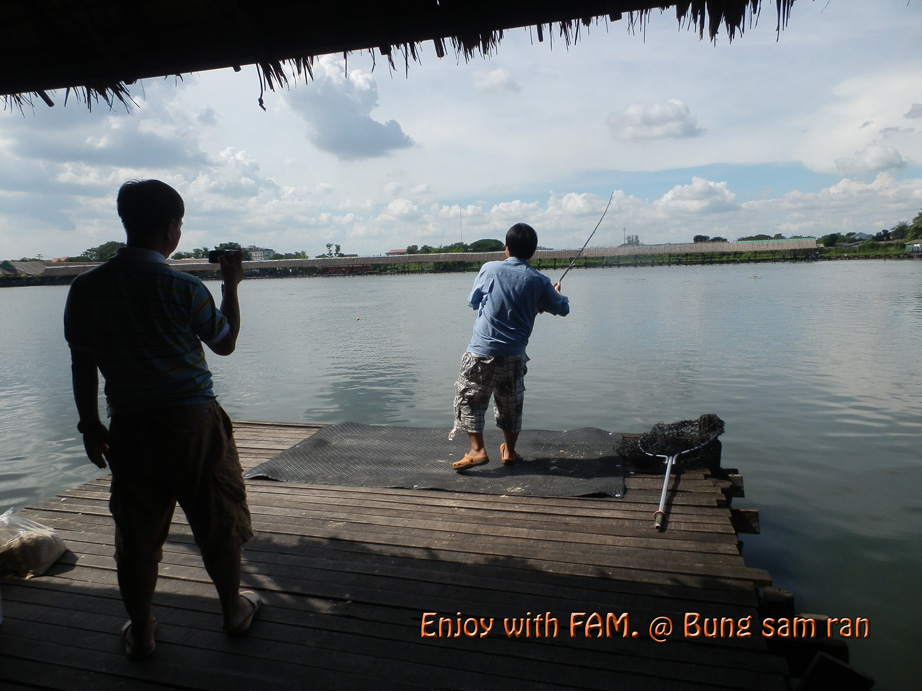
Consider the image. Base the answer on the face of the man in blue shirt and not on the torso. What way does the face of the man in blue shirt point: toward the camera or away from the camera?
away from the camera

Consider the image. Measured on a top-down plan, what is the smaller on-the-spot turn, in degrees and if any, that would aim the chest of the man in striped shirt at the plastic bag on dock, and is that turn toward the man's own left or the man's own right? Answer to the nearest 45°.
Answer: approximately 90° to the man's own left

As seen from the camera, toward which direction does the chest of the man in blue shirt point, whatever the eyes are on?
away from the camera

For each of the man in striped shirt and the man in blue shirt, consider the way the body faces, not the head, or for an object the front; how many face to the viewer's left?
0

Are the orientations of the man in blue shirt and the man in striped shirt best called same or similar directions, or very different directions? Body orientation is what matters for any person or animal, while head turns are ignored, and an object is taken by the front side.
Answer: same or similar directions

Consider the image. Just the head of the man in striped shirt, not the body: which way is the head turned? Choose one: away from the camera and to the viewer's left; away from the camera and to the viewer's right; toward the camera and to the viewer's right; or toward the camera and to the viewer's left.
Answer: away from the camera and to the viewer's right

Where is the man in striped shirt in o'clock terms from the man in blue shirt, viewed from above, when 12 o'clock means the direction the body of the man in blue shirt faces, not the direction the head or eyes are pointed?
The man in striped shirt is roughly at 7 o'clock from the man in blue shirt.

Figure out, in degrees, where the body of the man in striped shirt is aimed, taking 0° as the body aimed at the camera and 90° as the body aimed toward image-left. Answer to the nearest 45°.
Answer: approximately 225°

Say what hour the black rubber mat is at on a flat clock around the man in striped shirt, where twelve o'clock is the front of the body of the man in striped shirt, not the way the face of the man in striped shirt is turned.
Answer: The black rubber mat is roughly at 12 o'clock from the man in striped shirt.
